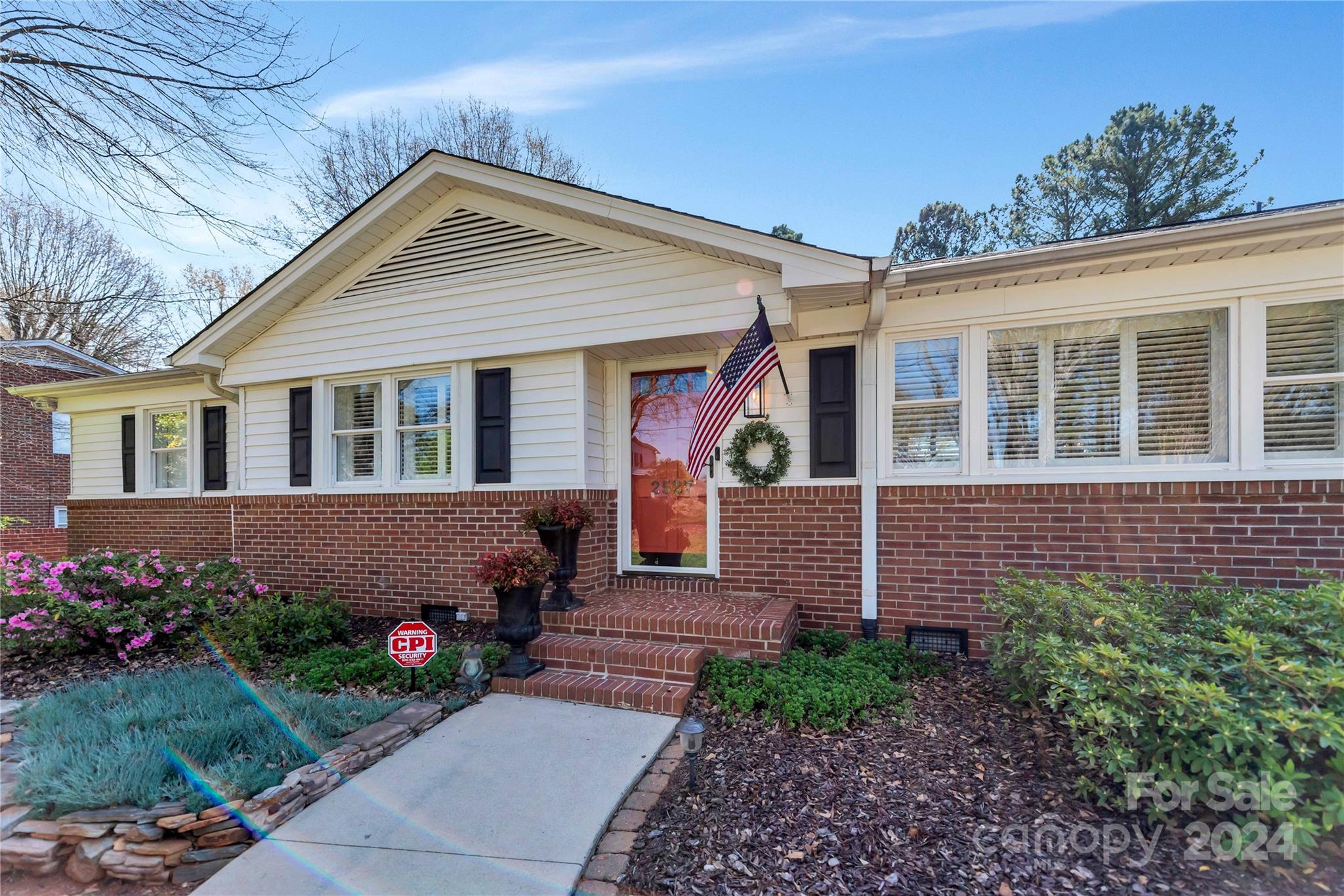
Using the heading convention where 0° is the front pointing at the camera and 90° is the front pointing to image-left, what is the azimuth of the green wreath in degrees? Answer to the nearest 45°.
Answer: approximately 0°

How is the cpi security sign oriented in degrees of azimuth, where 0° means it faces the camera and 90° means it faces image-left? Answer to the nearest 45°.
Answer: approximately 0°

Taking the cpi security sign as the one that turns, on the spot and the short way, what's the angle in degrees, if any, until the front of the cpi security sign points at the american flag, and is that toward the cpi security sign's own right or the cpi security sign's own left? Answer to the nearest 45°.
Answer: approximately 90° to the cpi security sign's own left

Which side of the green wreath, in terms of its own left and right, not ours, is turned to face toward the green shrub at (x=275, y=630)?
right

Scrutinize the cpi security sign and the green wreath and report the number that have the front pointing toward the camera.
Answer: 2

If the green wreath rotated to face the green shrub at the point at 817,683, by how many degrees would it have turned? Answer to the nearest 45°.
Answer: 0° — it already faces it
